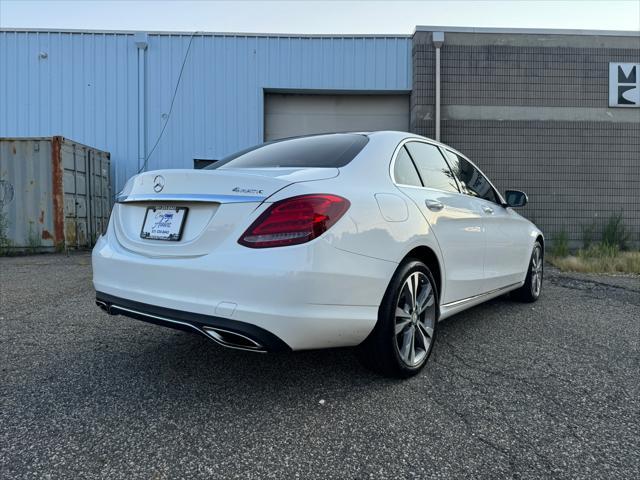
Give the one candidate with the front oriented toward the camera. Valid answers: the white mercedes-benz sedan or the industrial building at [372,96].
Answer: the industrial building

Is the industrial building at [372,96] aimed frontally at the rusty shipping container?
no

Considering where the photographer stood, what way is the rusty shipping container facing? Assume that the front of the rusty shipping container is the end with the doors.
facing the viewer and to the right of the viewer

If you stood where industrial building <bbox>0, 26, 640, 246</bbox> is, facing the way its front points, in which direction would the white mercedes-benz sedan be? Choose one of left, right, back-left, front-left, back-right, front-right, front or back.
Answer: front

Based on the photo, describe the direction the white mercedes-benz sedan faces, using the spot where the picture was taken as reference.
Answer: facing away from the viewer and to the right of the viewer

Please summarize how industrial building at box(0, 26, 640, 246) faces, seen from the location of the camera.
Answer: facing the viewer

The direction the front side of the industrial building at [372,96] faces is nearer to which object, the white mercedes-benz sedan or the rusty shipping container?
the white mercedes-benz sedan

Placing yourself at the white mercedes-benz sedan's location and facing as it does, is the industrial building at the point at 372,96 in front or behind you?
in front
